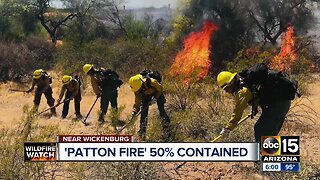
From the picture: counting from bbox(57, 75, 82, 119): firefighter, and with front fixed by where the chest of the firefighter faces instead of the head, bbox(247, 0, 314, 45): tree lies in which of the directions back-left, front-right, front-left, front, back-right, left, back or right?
back

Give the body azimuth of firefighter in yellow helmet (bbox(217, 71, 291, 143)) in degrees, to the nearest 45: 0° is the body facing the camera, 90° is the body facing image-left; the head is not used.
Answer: approximately 90°

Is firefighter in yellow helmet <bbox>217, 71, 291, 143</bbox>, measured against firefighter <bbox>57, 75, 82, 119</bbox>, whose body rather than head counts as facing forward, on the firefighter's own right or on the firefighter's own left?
on the firefighter's own left

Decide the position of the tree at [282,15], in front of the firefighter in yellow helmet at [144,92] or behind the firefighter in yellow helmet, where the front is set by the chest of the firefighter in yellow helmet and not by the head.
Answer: behind

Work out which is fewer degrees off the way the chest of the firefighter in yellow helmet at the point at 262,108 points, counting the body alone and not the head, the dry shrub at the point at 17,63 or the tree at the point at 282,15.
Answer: the dry shrub

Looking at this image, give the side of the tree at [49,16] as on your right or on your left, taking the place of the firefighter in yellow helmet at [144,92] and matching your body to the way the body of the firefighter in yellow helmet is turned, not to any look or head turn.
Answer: on your right

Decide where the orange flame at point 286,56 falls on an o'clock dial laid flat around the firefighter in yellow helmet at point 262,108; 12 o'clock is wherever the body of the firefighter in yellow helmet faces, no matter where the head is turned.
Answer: The orange flame is roughly at 3 o'clock from the firefighter in yellow helmet.
